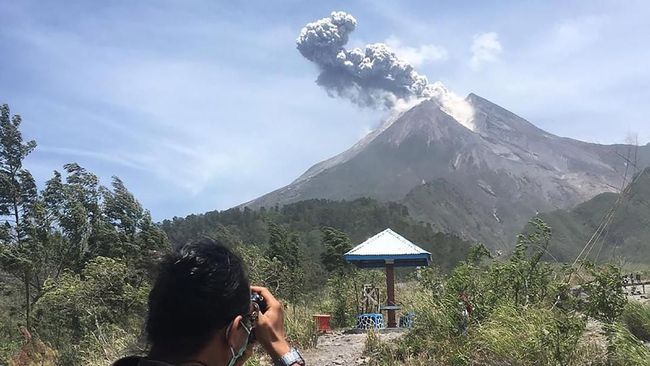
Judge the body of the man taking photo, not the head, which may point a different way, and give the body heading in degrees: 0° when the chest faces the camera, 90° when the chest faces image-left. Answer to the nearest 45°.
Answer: approximately 225°

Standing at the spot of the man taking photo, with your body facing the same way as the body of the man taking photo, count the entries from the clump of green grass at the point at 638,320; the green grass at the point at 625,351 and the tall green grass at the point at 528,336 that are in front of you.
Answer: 3

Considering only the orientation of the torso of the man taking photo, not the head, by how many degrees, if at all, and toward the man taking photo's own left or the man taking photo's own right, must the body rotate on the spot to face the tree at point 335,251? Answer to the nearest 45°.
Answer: approximately 45° to the man taking photo's own left

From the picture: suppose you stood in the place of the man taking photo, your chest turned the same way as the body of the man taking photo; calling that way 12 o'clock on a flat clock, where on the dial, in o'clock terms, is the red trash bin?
The red trash bin is roughly at 11 o'clock from the man taking photo.

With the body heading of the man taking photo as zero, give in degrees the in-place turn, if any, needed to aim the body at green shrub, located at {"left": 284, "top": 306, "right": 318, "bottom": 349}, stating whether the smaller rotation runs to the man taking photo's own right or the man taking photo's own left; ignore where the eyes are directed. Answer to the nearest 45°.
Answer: approximately 45° to the man taking photo's own left

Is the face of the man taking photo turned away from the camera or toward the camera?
away from the camera

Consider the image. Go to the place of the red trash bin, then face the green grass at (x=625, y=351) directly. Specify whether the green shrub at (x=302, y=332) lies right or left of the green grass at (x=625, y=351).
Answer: right

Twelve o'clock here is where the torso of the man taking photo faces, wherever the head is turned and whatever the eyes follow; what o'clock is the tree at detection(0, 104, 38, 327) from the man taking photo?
The tree is roughly at 10 o'clock from the man taking photo.
